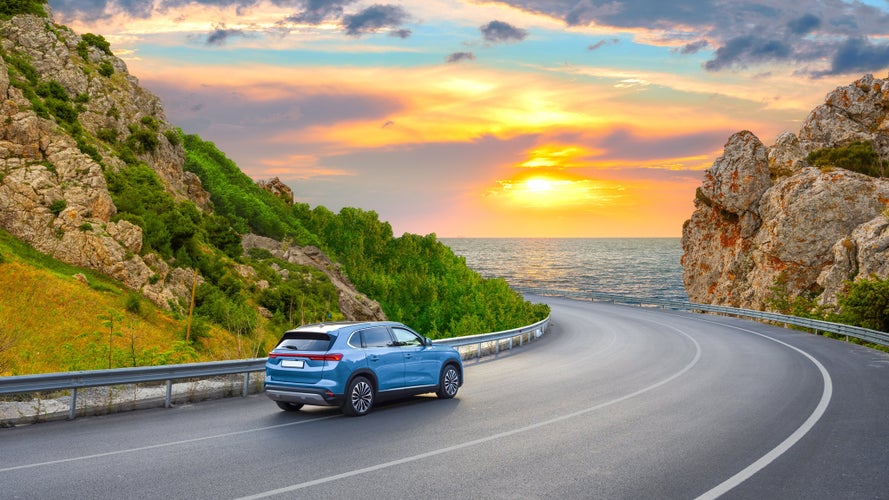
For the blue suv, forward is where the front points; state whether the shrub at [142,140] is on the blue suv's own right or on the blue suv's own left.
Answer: on the blue suv's own left

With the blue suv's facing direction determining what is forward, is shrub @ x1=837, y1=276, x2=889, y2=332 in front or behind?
in front

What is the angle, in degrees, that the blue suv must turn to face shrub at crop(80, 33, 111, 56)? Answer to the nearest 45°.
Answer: approximately 90° to its left

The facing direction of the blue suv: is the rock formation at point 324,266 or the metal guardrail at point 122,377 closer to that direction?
the rock formation

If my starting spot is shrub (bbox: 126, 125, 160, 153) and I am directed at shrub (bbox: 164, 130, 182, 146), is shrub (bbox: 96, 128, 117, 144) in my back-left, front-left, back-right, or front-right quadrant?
back-left

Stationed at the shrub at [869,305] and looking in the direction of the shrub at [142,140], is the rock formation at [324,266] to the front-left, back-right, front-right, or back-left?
front-right

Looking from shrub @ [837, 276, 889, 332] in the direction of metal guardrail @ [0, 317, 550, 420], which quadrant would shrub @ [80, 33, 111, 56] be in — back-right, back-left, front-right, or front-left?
front-right

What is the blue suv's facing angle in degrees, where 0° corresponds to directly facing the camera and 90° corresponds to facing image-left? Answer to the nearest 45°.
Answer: approximately 225°

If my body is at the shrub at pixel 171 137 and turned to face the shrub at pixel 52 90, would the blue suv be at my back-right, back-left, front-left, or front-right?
front-left

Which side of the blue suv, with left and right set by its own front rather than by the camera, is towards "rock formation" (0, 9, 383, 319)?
left

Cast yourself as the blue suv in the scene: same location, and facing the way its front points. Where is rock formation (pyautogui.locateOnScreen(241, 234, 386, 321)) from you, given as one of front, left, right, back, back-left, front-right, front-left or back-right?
front-left

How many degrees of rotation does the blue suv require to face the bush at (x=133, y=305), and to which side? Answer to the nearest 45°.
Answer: approximately 90° to its left
